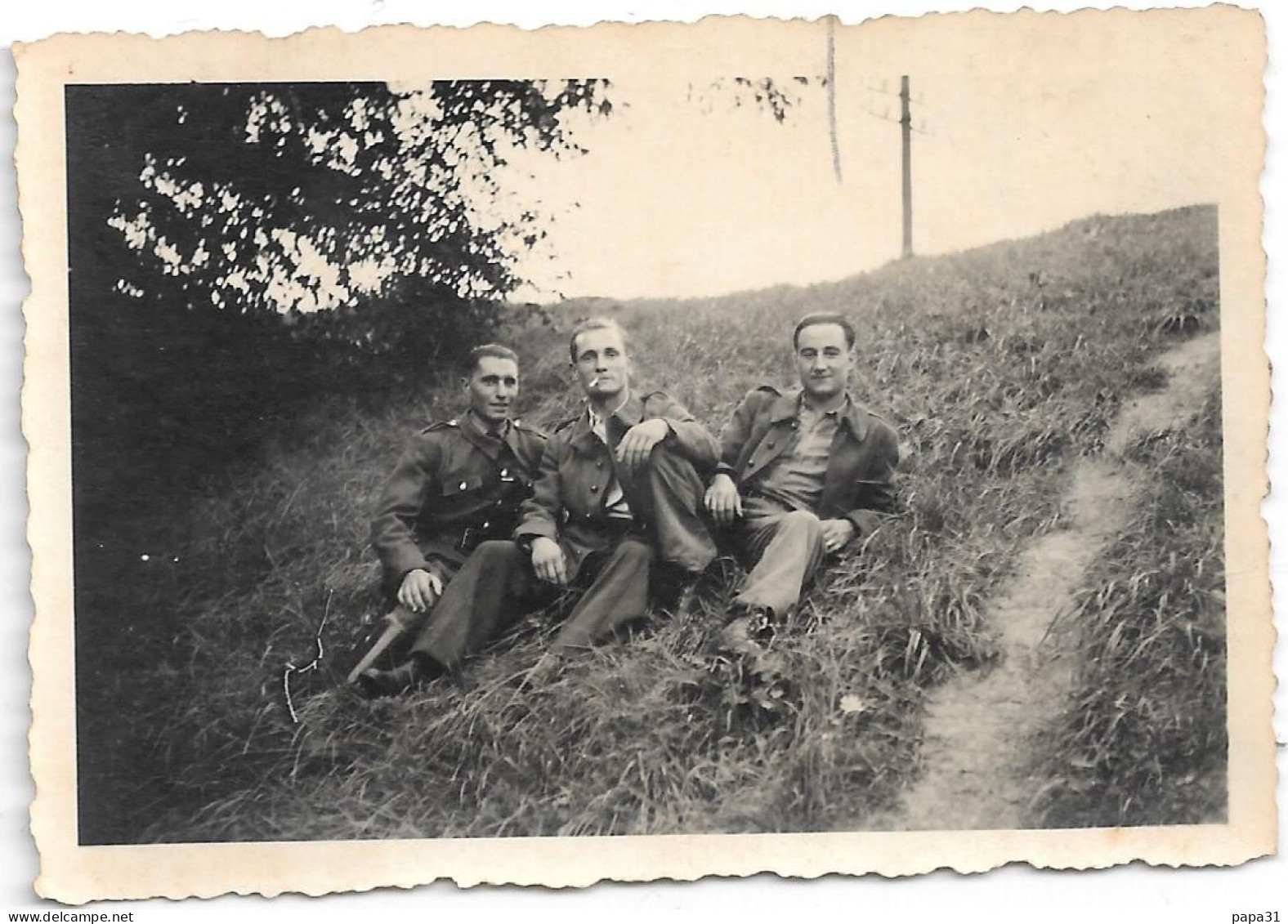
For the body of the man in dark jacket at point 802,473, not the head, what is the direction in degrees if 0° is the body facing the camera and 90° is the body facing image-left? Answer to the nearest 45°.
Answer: approximately 0°

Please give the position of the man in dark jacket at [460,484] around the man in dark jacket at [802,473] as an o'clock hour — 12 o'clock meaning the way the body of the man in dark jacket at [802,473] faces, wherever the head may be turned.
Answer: the man in dark jacket at [460,484] is roughly at 3 o'clock from the man in dark jacket at [802,473].
